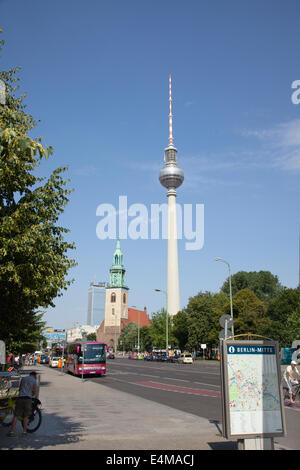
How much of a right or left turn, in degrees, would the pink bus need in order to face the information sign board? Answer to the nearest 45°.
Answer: approximately 45° to its right

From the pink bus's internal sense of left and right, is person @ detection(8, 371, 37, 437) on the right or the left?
on its right

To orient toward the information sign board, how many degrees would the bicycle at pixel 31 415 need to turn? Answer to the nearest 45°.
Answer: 0° — it already faces it

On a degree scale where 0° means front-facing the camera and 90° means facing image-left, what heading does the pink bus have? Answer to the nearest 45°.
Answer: approximately 315°
